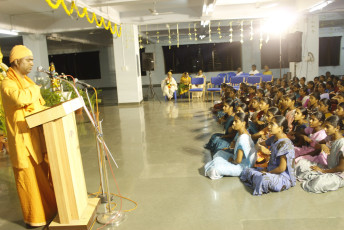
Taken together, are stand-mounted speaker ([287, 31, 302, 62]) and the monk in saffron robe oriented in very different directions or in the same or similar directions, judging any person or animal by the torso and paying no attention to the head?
very different directions

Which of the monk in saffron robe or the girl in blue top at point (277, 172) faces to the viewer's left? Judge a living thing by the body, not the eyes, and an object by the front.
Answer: the girl in blue top

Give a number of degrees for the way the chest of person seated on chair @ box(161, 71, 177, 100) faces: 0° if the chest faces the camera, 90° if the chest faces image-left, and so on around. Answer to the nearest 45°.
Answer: approximately 0°

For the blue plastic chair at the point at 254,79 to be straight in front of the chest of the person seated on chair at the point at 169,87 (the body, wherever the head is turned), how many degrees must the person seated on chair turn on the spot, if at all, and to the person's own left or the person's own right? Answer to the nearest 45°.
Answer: approximately 90° to the person's own left

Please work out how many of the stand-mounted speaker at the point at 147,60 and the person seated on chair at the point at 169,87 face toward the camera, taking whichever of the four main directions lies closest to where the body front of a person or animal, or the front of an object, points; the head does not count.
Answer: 2

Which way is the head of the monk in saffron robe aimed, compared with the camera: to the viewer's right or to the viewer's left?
to the viewer's right

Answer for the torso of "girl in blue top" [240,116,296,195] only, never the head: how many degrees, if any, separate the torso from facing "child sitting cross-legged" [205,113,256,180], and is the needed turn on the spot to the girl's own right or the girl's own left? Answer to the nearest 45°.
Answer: approximately 45° to the girl's own right

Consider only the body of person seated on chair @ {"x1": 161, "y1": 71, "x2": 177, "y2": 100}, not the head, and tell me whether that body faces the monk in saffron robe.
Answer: yes

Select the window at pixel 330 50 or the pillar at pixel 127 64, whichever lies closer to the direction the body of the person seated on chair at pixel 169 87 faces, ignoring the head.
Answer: the pillar

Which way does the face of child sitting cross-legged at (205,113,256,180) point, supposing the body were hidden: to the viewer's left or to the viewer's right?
to the viewer's left

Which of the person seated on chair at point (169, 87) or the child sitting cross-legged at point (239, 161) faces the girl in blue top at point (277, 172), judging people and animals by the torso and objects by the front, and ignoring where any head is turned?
the person seated on chair

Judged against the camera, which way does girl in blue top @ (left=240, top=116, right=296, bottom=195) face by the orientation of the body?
to the viewer's left

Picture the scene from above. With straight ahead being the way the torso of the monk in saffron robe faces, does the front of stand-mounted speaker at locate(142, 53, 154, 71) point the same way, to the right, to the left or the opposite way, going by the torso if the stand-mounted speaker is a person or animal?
to the right
